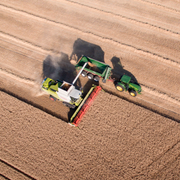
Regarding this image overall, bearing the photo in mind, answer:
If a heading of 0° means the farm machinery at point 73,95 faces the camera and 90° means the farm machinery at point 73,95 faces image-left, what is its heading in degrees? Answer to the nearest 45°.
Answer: approximately 315°

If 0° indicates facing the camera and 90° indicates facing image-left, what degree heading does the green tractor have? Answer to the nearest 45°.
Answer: approximately 315°

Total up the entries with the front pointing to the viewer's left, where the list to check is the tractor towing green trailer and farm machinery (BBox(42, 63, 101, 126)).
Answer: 0
